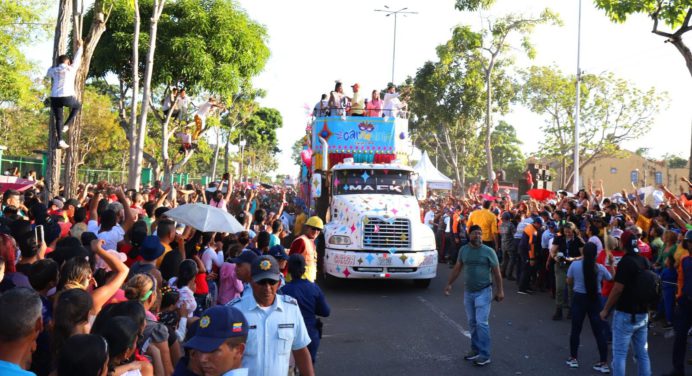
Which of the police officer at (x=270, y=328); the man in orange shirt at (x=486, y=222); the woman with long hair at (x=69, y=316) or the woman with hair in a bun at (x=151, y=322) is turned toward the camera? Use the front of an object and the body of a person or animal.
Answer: the police officer

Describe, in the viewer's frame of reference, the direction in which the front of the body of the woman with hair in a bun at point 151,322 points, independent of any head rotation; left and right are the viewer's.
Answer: facing away from the viewer and to the right of the viewer

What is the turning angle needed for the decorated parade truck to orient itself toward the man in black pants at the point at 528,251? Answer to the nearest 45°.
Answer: approximately 90° to its left

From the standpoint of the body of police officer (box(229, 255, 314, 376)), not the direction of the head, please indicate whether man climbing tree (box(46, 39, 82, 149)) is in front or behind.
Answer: behind

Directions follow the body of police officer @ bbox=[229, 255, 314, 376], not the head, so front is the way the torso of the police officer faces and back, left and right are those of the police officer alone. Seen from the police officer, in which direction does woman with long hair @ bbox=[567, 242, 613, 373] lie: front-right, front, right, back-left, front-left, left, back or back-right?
back-left

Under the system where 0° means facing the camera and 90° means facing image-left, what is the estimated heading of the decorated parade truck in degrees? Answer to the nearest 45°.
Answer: approximately 0°

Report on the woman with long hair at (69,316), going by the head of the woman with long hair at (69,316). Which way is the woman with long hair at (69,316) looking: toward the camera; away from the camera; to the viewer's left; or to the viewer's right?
away from the camera
